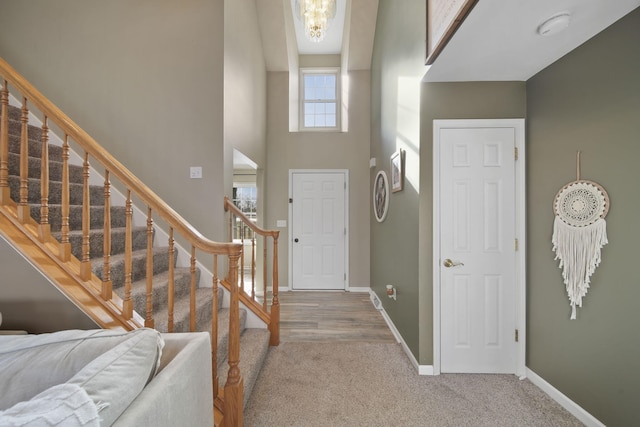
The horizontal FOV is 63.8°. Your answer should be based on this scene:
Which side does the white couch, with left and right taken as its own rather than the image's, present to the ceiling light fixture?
back

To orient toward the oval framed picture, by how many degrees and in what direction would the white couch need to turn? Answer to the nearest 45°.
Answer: approximately 180°

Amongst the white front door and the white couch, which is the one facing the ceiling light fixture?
the white front door

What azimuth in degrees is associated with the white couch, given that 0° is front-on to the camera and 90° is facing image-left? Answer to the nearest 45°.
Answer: approximately 45°

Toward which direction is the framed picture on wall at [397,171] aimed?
to the viewer's left

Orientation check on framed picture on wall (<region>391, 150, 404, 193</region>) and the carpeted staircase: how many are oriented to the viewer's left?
1

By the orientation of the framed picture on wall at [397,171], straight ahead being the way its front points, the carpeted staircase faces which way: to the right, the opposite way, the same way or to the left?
the opposite way
